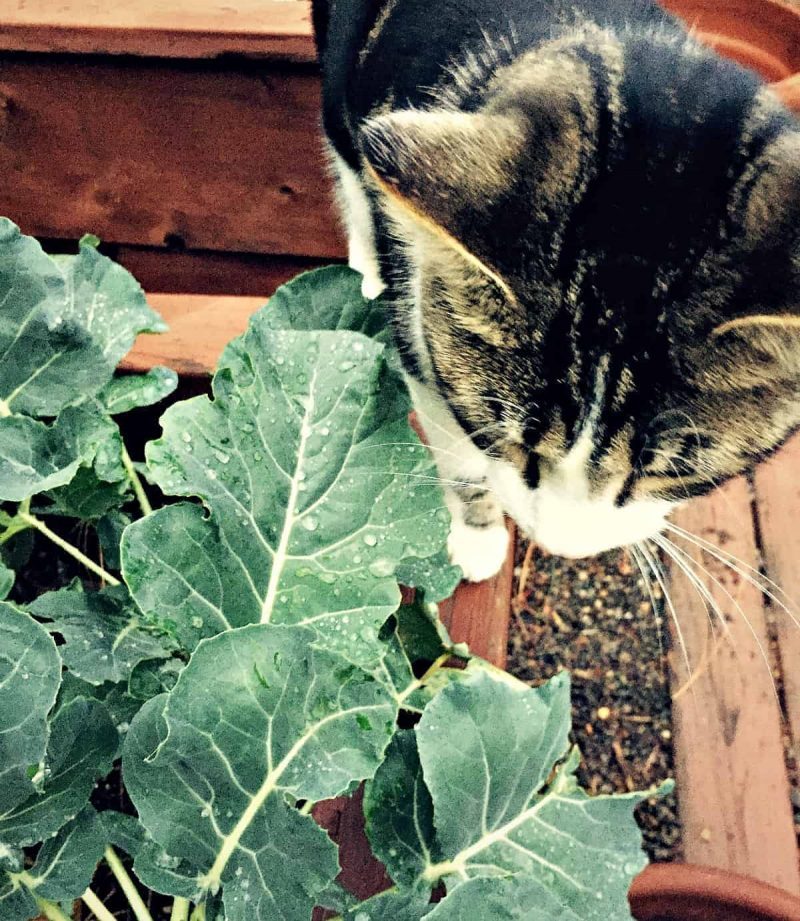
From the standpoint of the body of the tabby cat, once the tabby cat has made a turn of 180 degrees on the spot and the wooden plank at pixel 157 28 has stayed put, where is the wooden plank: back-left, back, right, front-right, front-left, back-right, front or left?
front-left

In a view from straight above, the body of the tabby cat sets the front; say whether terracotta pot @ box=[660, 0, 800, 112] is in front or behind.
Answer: behind

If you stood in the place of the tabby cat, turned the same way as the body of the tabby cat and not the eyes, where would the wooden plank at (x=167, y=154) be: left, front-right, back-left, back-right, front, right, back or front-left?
back-right

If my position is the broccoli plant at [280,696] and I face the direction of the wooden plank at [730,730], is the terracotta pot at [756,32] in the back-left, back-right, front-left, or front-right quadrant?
front-left

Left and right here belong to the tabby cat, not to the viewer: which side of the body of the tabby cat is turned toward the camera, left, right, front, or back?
front
